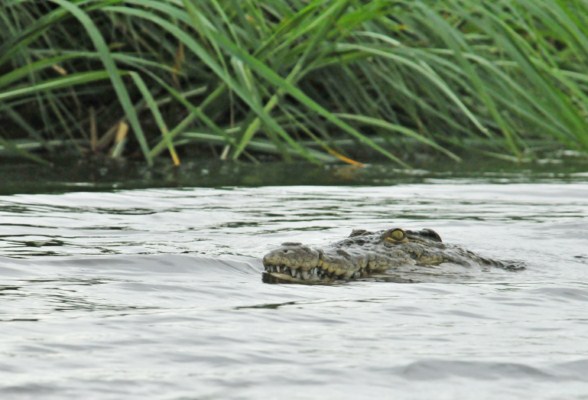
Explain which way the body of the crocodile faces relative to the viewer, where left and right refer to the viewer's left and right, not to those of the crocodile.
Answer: facing the viewer and to the left of the viewer
